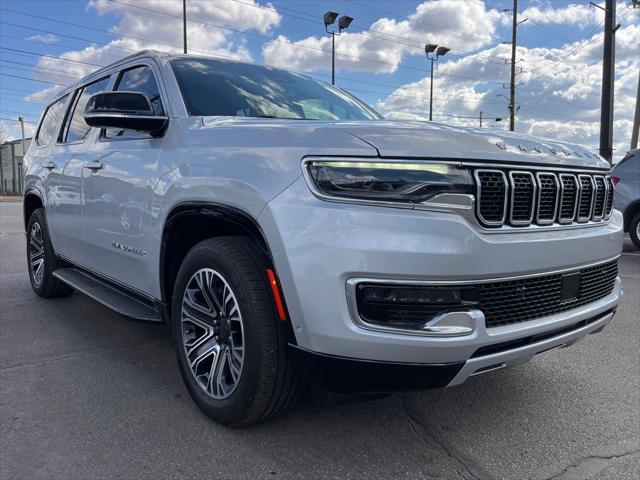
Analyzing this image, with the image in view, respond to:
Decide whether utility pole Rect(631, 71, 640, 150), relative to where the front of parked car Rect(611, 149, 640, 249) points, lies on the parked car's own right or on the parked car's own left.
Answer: on the parked car's own left

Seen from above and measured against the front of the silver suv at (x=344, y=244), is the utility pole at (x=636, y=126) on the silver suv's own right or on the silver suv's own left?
on the silver suv's own left

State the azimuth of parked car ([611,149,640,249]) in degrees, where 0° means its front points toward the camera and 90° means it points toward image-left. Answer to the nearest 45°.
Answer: approximately 270°

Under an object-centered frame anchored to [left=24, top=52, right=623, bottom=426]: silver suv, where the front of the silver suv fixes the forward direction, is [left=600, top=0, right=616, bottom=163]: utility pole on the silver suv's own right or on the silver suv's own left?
on the silver suv's own left

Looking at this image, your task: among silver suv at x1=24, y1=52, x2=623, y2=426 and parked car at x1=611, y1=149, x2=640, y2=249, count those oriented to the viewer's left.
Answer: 0
